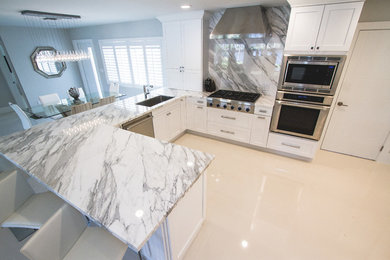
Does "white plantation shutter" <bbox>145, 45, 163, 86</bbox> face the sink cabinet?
yes

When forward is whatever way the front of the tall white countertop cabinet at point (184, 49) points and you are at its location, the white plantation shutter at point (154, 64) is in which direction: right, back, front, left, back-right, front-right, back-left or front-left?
right

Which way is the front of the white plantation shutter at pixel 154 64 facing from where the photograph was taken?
facing the viewer

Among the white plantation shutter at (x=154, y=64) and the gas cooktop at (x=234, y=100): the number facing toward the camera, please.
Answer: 2

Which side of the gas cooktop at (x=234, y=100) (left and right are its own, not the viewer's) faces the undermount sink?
right

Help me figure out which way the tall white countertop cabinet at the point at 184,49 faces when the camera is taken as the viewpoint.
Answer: facing the viewer and to the left of the viewer

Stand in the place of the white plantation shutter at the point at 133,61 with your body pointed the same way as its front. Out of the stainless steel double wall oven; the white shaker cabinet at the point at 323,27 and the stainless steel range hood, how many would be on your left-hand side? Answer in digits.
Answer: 3

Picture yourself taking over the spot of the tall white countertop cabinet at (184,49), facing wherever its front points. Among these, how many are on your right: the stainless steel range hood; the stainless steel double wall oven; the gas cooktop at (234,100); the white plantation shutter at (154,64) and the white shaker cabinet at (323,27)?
1

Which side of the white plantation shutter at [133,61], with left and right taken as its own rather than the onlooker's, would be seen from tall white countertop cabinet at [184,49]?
left

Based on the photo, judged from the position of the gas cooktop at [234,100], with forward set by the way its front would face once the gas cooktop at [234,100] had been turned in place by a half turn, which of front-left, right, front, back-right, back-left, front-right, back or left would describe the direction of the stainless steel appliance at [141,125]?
back-left

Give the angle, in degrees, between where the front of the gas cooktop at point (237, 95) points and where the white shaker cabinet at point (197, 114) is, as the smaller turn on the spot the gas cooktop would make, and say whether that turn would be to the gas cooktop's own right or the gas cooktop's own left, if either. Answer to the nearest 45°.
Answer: approximately 90° to the gas cooktop's own right

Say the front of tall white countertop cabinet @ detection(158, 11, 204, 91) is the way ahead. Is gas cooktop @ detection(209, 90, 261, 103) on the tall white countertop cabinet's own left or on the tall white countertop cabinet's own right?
on the tall white countertop cabinet's own left

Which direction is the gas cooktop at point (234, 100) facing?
toward the camera
